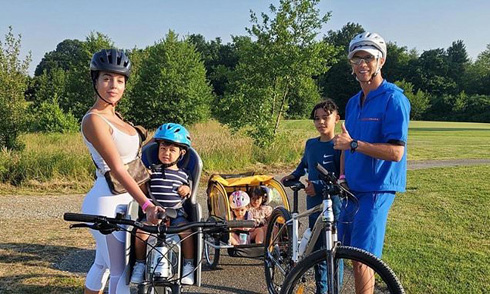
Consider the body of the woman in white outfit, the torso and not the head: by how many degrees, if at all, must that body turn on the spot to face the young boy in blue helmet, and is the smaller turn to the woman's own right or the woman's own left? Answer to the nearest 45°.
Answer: approximately 90° to the woman's own left

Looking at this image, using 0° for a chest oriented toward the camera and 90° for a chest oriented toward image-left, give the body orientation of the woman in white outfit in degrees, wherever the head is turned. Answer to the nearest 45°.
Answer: approximately 315°

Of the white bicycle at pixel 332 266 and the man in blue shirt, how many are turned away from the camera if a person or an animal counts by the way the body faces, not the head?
0

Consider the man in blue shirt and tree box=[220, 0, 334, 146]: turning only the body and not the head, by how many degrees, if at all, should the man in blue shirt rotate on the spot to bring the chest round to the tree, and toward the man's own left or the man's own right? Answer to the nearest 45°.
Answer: approximately 135° to the man's own right

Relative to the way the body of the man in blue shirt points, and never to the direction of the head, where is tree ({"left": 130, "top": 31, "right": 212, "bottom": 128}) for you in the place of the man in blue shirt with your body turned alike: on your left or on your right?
on your right

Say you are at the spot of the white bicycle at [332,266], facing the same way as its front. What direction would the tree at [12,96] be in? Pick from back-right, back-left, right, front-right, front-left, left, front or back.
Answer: back

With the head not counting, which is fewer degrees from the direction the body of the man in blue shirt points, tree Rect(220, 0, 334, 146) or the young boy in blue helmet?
the young boy in blue helmet

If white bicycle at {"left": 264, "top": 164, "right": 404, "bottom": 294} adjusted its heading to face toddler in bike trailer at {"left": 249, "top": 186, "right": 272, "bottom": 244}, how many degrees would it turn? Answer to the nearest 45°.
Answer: approximately 135° to its left

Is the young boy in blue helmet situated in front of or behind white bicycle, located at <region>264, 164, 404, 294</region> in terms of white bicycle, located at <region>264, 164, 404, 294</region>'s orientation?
behind

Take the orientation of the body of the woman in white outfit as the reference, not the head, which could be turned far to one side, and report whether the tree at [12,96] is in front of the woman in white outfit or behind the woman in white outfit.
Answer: behind

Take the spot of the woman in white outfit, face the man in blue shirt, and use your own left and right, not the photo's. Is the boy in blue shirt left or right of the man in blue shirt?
left

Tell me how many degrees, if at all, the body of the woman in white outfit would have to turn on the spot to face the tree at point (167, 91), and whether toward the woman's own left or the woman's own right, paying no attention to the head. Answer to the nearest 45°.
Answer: approximately 135° to the woman's own left

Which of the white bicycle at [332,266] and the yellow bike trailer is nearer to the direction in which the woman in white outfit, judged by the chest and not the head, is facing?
the white bicycle

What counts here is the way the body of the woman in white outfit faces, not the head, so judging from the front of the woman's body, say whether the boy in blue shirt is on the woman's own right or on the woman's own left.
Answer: on the woman's own left

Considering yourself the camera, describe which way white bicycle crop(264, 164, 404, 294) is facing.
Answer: facing the viewer and to the right of the viewer
